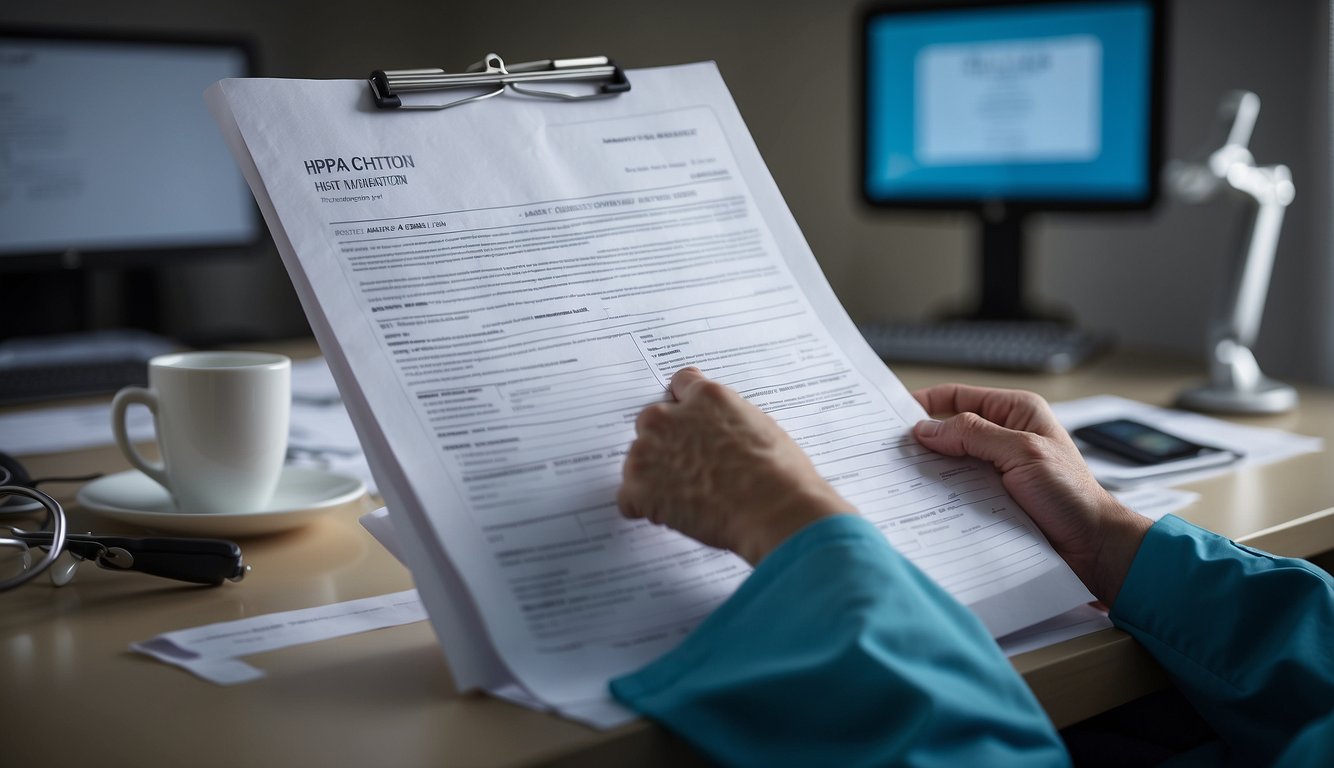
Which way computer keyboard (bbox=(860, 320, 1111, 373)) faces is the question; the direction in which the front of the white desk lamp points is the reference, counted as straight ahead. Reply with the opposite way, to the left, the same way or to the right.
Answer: to the left

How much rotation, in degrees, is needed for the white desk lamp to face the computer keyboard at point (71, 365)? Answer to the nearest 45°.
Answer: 0° — it already faces it

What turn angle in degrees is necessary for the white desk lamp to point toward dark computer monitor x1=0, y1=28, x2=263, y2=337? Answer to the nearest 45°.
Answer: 0° — it already faces it

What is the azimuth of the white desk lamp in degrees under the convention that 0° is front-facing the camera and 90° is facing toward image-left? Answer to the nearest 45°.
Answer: approximately 90°

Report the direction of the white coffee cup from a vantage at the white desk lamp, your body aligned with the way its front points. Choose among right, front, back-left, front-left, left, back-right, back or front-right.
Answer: front-left

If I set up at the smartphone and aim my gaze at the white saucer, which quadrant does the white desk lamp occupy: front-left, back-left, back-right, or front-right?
back-right

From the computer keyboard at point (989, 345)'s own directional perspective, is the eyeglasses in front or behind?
in front

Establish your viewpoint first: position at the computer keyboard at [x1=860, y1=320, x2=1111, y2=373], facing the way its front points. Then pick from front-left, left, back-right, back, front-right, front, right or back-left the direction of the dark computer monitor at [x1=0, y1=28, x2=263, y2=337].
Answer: right

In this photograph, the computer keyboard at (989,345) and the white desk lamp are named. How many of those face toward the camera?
1

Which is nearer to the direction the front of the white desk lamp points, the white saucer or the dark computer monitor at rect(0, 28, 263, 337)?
the dark computer monitor
